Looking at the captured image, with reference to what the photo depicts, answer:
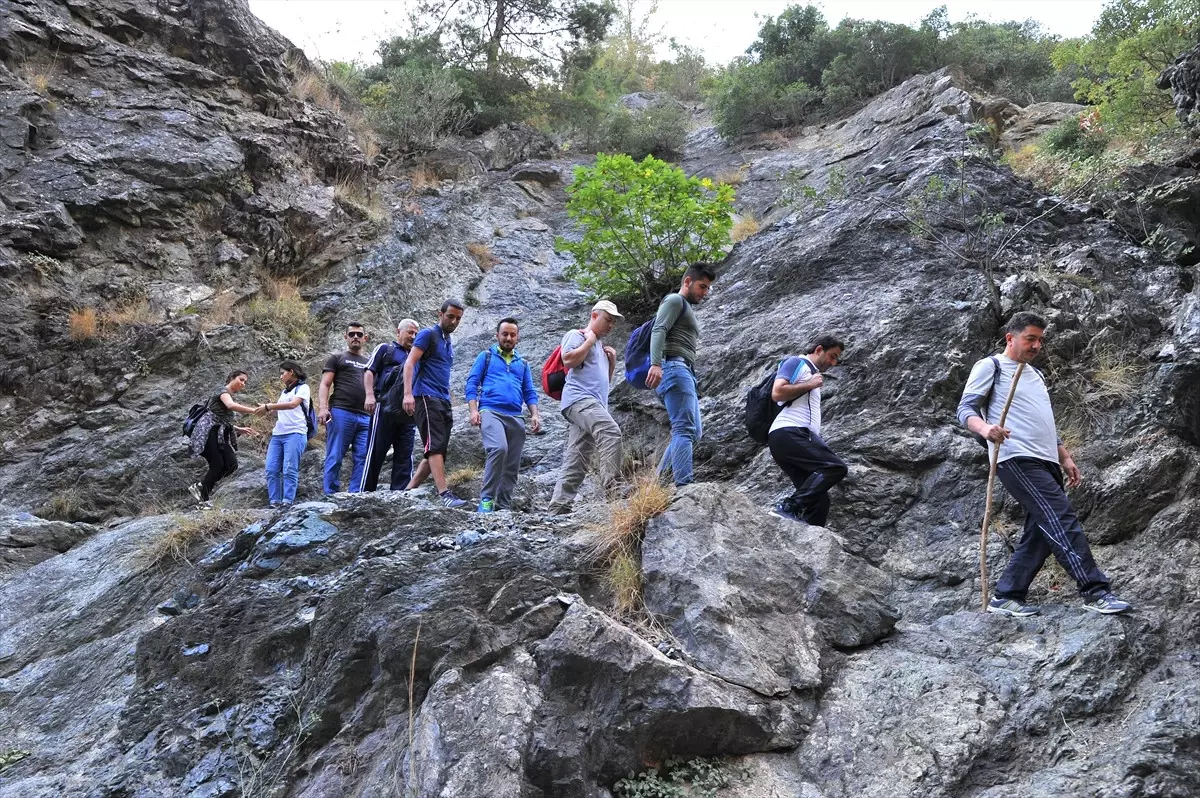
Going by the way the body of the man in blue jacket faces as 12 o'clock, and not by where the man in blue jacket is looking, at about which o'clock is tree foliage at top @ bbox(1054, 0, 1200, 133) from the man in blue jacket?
The tree foliage at top is roughly at 8 o'clock from the man in blue jacket.

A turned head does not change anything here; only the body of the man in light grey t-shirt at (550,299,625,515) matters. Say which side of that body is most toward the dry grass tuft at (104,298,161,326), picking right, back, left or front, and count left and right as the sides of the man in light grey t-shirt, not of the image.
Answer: back

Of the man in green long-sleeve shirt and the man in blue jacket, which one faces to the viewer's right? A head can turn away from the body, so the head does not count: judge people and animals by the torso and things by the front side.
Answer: the man in green long-sleeve shirt

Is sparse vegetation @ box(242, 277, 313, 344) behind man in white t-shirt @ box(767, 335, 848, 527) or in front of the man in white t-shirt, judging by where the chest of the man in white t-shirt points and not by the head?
behind

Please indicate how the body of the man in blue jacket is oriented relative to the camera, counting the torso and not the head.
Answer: toward the camera

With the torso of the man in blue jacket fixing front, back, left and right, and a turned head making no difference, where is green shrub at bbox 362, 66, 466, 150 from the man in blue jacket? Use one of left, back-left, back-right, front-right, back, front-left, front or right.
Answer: back

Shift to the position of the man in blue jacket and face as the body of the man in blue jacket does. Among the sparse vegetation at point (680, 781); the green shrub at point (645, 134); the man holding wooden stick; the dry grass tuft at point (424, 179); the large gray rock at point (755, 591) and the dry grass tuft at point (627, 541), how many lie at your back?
2

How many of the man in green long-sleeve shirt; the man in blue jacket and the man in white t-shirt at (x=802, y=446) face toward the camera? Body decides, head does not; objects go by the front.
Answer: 1

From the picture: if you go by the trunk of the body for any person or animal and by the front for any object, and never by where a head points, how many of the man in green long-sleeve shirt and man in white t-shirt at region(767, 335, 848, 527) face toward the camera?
0

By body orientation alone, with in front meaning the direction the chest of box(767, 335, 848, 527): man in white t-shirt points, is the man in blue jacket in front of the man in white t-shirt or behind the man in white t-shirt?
behind

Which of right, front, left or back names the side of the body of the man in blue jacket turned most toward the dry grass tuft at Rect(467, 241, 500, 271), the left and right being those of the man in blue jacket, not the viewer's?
back

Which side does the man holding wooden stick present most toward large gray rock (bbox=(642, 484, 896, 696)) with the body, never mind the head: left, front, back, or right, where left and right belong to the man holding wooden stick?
right

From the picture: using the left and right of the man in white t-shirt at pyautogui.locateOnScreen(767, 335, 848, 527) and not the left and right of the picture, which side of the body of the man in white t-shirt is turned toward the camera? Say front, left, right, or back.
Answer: right
